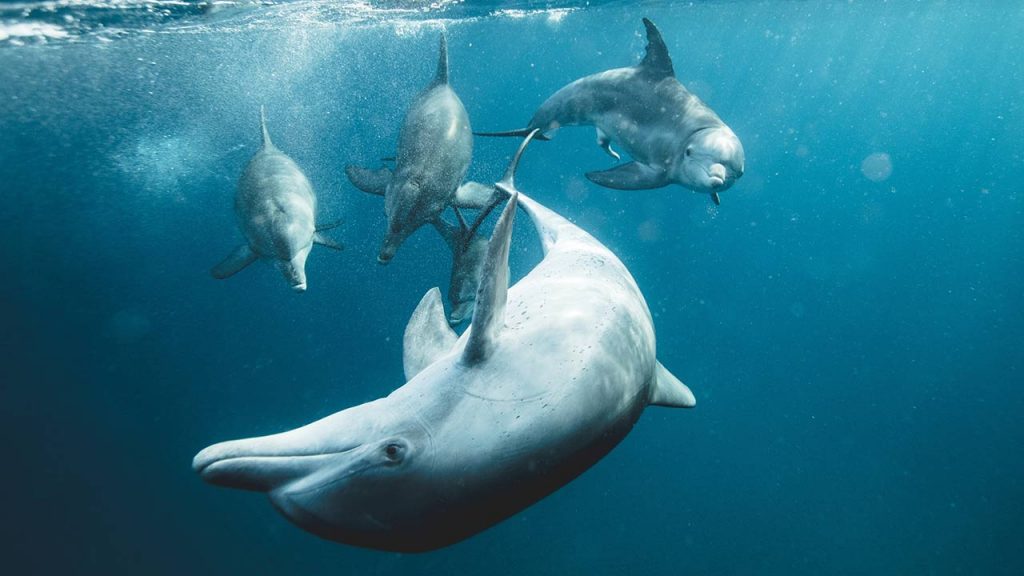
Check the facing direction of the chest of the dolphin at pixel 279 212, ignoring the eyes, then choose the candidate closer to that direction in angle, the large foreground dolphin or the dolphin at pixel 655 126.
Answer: the large foreground dolphin

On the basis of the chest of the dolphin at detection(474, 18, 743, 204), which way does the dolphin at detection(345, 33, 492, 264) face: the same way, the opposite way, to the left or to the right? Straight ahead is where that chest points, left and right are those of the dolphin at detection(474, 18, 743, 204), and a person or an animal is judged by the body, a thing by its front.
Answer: to the right

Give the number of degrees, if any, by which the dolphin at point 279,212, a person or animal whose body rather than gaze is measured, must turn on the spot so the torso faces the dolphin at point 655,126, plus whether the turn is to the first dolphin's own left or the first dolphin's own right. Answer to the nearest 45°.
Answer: approximately 90° to the first dolphin's own left

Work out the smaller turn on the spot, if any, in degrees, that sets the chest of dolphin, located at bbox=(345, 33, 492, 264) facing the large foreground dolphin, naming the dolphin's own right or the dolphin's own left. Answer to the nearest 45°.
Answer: approximately 45° to the dolphin's own left

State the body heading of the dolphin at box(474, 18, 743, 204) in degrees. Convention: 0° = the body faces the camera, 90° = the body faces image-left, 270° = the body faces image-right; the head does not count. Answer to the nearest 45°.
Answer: approximately 315°

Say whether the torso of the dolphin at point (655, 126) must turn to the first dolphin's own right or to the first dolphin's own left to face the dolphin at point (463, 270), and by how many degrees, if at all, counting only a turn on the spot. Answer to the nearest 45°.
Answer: approximately 90° to the first dolphin's own right

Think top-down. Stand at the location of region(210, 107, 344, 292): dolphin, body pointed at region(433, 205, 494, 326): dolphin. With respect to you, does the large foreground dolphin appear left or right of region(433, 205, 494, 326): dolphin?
right

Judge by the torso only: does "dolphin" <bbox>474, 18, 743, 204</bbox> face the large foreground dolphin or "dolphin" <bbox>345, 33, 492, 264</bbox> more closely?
the large foreground dolphin
